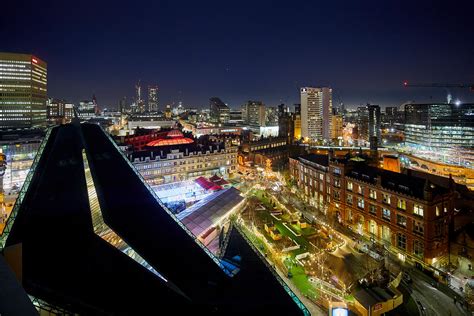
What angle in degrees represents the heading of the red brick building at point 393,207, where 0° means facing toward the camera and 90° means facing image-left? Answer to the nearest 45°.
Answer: approximately 45°

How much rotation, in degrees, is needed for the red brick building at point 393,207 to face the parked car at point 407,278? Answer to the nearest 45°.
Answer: approximately 45° to its left
